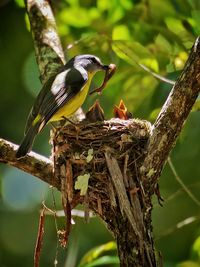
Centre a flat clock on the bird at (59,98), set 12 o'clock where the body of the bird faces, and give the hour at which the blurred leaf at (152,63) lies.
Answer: The blurred leaf is roughly at 12 o'clock from the bird.

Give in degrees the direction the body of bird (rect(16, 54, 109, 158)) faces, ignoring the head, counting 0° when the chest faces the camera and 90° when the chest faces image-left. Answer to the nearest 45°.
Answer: approximately 270°

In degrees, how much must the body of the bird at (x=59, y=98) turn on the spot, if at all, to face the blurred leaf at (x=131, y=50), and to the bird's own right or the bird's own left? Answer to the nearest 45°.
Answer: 0° — it already faces it
